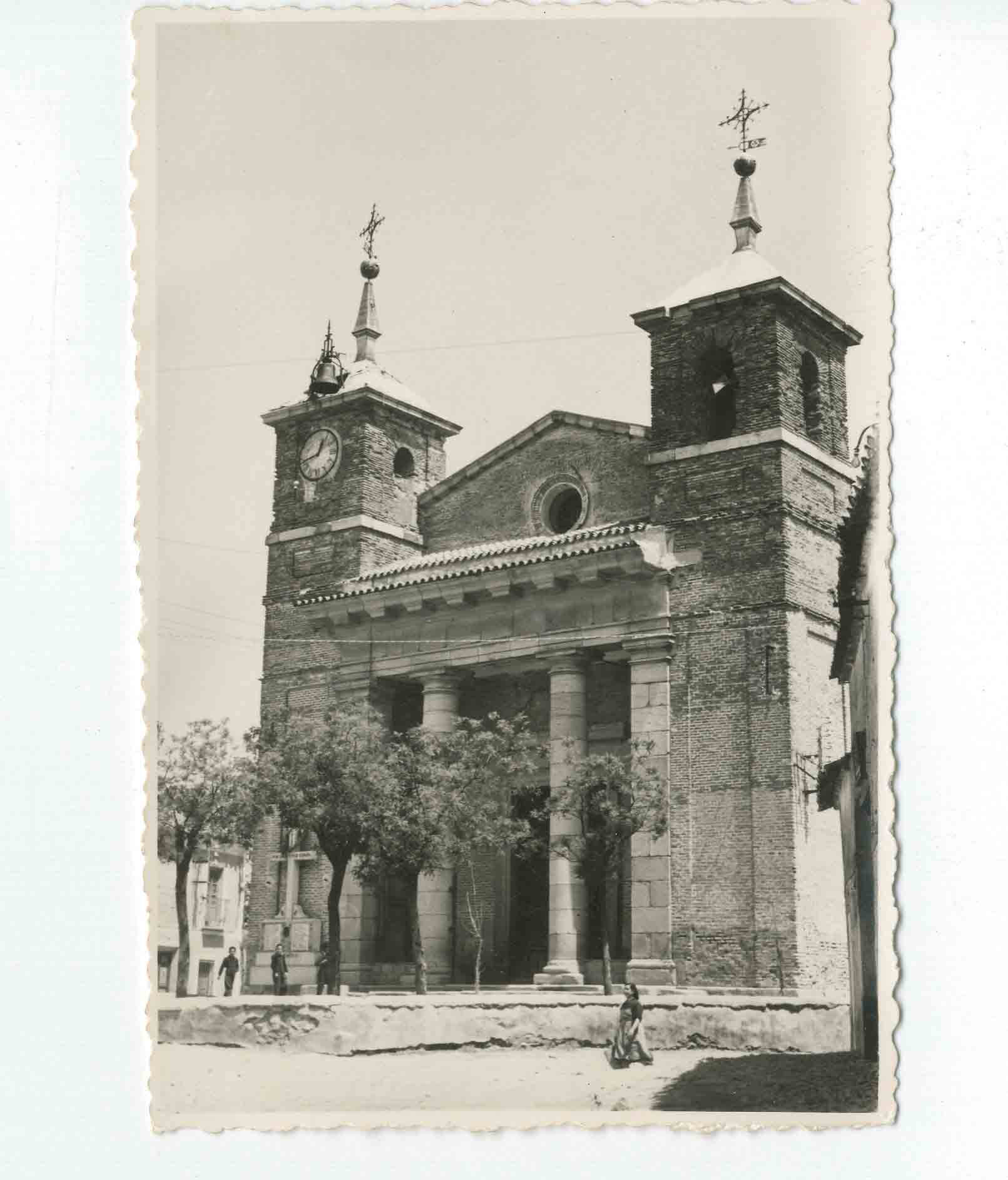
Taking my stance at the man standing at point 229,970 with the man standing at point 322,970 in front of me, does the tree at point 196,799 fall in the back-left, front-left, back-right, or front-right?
back-right

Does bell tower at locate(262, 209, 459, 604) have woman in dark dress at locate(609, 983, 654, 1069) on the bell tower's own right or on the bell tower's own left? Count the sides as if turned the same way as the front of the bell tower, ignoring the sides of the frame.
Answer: on the bell tower's own left

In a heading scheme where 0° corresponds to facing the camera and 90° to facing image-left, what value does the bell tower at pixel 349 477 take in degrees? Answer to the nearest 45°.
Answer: approximately 45°
